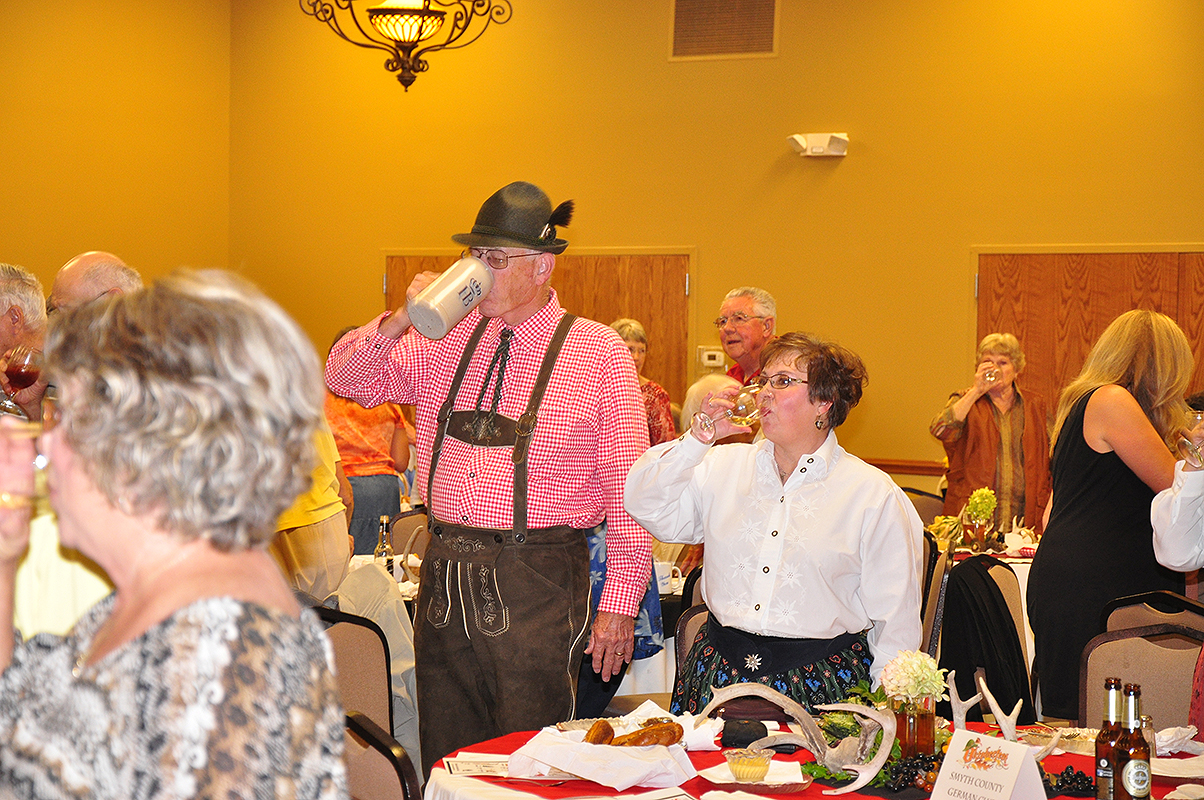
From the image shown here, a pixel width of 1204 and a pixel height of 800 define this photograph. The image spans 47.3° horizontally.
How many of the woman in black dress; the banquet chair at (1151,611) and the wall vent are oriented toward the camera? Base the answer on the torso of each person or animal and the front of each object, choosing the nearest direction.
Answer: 1

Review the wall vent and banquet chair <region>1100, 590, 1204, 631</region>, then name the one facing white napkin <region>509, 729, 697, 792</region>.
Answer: the wall vent

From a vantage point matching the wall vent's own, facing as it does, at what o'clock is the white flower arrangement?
The white flower arrangement is roughly at 12 o'clock from the wall vent.

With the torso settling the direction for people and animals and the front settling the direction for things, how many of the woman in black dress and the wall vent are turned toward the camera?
1

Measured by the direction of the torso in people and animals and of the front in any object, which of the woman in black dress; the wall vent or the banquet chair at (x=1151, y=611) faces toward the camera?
the wall vent

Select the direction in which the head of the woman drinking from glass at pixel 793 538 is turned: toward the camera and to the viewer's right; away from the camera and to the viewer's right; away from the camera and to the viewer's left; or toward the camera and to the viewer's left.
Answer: toward the camera and to the viewer's left

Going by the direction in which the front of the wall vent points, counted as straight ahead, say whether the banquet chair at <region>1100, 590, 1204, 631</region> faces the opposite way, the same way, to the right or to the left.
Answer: the opposite way

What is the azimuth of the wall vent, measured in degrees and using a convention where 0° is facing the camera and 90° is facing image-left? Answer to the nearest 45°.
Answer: approximately 0°

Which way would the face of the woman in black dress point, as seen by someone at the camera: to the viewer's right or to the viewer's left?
to the viewer's right

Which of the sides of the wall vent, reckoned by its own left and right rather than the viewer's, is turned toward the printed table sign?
front

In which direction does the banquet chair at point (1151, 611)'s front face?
away from the camera

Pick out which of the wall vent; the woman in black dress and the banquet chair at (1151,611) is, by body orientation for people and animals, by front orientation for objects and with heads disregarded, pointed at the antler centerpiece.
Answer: the wall vent
